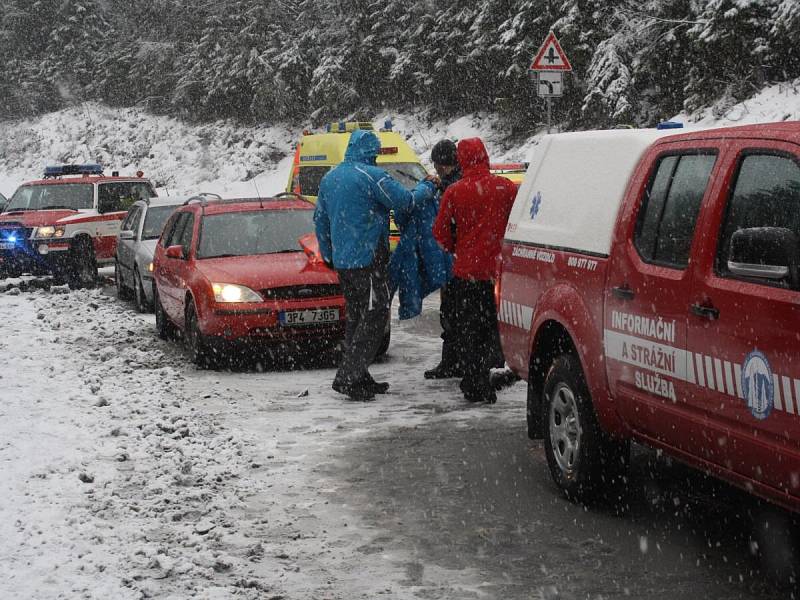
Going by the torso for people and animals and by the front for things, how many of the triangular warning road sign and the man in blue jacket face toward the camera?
1

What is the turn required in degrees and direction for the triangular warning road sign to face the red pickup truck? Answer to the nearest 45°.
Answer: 0° — it already faces it

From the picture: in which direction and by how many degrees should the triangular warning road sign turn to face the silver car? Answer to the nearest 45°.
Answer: approximately 90° to its right

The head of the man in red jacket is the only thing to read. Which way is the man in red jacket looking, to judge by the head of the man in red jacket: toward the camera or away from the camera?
away from the camera

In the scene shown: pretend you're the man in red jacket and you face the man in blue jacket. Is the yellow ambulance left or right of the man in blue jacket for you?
right

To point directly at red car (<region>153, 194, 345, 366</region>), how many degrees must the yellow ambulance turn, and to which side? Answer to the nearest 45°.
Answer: approximately 45° to its right

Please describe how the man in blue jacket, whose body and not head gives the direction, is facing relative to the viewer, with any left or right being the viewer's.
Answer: facing away from the viewer and to the right of the viewer

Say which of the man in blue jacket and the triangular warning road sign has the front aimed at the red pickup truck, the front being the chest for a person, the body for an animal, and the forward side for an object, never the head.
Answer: the triangular warning road sign

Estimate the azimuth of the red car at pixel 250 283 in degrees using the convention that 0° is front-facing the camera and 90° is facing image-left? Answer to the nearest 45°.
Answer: approximately 315°

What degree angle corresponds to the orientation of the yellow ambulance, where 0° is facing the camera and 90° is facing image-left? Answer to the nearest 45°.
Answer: approximately 315°
